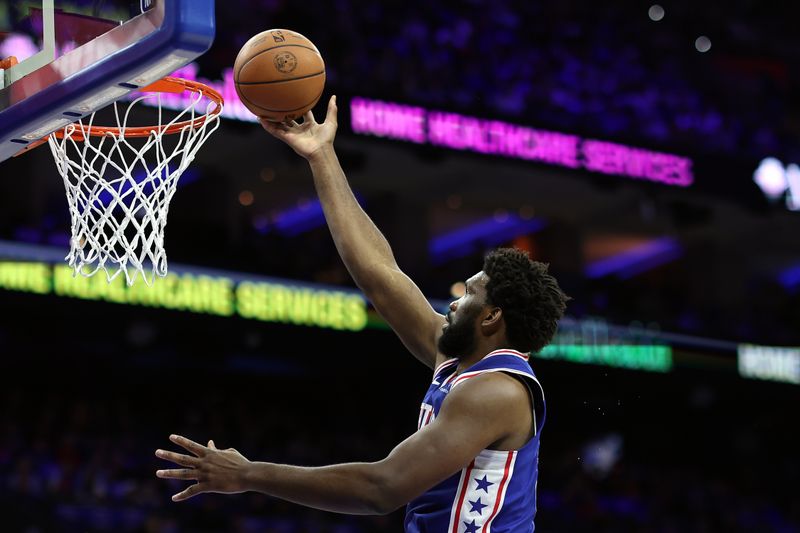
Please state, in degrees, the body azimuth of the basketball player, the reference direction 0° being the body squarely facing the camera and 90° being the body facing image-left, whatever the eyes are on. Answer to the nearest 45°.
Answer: approximately 90°

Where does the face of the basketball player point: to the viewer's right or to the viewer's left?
to the viewer's left
